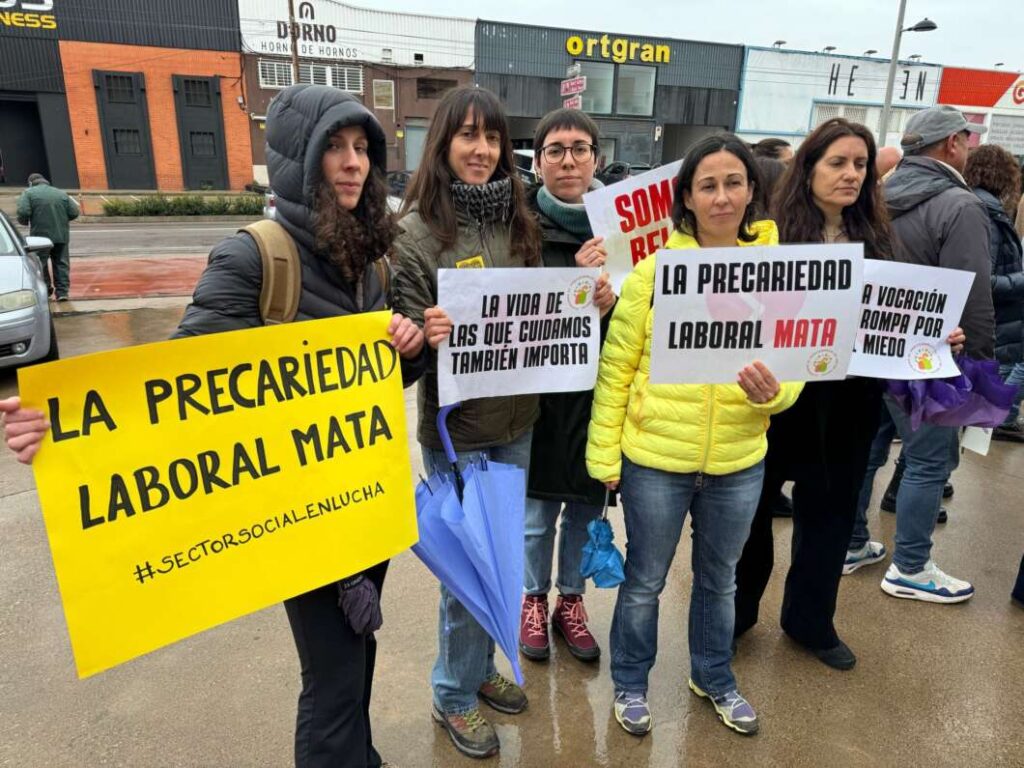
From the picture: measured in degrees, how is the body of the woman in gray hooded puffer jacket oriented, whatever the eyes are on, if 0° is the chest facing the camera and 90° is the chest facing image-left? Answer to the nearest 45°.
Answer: approximately 315°

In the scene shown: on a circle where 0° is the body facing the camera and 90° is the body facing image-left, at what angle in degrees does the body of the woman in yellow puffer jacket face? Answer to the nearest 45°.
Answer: approximately 0°

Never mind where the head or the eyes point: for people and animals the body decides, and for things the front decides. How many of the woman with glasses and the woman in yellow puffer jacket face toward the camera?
2

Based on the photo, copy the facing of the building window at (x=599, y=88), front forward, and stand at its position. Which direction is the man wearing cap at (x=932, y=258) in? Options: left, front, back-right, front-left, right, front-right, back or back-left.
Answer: front

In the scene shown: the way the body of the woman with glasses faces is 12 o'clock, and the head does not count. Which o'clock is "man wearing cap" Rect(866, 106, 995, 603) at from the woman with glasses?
The man wearing cap is roughly at 8 o'clock from the woman with glasses.

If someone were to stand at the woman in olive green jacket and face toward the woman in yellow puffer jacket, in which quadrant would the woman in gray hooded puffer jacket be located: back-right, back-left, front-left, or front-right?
back-right

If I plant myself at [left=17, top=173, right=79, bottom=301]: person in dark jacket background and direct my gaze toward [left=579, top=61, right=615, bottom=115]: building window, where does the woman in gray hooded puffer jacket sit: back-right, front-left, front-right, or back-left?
back-right

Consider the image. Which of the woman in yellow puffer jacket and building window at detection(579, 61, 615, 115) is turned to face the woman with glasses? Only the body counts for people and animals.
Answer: the building window
